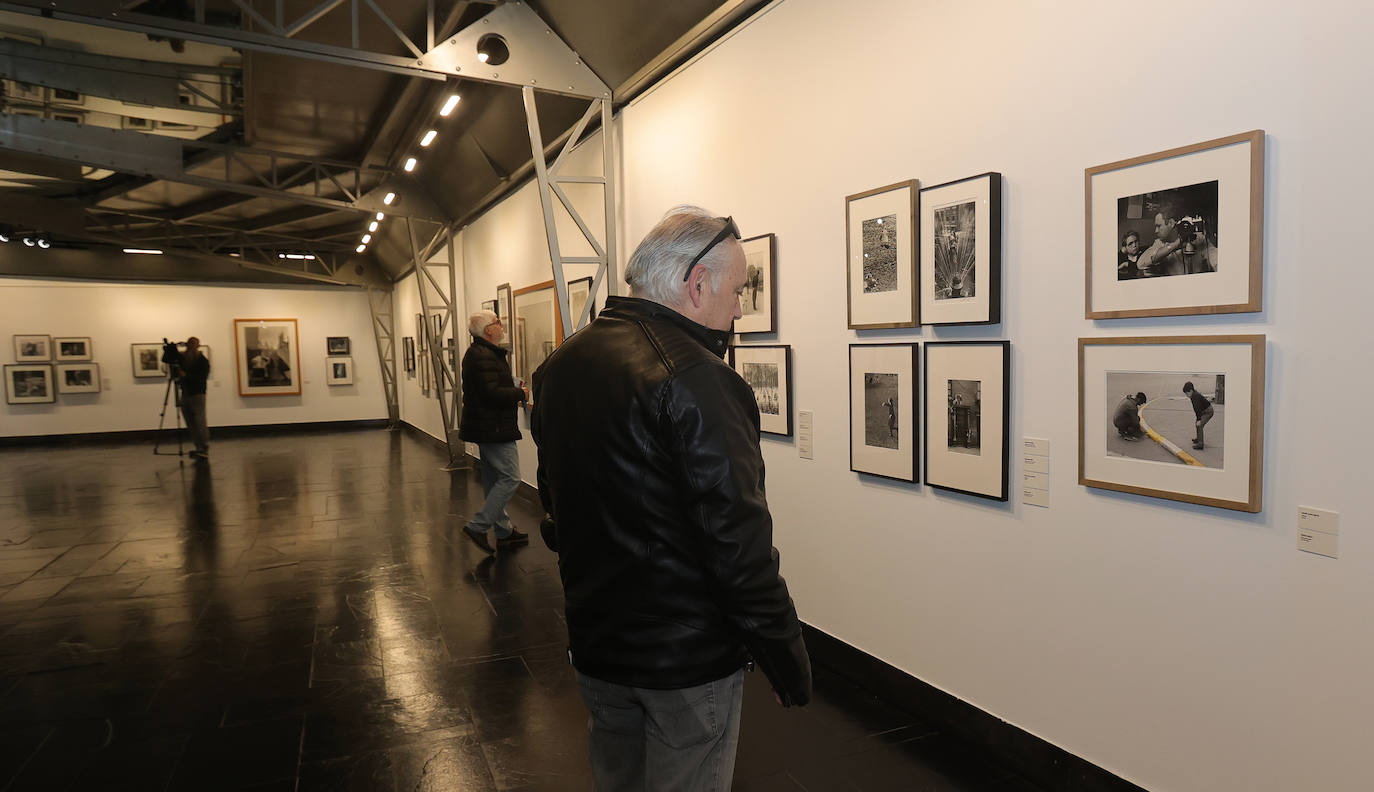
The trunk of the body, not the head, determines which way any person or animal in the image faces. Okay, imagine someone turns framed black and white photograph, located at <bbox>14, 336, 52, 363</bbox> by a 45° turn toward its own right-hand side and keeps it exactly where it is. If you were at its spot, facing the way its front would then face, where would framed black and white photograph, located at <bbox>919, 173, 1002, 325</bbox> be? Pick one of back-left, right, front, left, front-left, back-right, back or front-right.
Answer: front-left

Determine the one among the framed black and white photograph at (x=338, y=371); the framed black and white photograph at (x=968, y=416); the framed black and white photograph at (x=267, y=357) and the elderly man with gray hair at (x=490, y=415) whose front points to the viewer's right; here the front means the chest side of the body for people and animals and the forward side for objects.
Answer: the elderly man with gray hair

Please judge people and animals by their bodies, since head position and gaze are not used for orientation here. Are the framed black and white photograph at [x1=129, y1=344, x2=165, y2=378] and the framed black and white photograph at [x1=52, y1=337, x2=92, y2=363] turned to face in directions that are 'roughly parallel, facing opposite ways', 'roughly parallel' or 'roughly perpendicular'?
roughly parallel

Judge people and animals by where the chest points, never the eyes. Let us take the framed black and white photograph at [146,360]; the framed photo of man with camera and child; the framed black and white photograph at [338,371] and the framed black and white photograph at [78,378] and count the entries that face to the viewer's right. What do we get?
0

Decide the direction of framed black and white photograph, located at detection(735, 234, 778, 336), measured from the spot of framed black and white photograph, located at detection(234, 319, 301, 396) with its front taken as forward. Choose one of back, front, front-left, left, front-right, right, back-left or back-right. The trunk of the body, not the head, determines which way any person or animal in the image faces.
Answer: front

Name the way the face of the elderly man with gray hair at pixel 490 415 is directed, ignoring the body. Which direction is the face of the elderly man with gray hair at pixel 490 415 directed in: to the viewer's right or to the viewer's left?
to the viewer's right

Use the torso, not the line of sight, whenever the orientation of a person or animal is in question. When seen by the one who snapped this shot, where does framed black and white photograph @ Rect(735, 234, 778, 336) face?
facing the viewer and to the left of the viewer

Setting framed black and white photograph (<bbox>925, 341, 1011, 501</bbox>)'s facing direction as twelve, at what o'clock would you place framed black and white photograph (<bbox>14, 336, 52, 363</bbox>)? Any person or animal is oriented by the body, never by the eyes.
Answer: framed black and white photograph (<bbox>14, 336, 52, 363</bbox>) is roughly at 2 o'clock from framed black and white photograph (<bbox>925, 341, 1011, 501</bbox>).

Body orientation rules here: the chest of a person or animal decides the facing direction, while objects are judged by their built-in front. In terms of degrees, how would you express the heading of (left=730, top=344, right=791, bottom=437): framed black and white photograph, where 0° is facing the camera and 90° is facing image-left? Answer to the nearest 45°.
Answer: approximately 45°

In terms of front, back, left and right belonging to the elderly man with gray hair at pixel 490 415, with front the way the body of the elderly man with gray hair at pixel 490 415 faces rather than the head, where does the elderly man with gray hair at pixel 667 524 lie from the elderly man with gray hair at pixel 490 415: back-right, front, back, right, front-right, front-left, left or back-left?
right

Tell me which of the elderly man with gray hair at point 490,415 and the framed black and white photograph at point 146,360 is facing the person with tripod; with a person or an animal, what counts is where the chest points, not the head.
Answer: the framed black and white photograph

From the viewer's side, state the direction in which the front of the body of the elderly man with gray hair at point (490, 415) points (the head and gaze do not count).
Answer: to the viewer's right

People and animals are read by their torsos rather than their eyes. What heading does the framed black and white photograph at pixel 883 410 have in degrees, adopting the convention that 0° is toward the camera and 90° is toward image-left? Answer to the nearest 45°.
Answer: approximately 45°

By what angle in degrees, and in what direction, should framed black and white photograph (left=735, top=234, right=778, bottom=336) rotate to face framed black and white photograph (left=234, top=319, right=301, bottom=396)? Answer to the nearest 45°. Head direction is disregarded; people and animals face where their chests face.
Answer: approximately 90° to its right

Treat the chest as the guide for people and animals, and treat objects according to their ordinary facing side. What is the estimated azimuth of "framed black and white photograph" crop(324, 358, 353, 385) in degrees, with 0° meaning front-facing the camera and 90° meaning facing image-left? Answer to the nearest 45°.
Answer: approximately 0°

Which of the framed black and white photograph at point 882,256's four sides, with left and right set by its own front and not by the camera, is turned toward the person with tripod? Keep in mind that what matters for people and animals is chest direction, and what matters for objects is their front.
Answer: right

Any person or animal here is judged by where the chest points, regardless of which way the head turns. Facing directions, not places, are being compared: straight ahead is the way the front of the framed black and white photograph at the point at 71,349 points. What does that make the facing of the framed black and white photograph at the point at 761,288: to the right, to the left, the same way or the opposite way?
to the right

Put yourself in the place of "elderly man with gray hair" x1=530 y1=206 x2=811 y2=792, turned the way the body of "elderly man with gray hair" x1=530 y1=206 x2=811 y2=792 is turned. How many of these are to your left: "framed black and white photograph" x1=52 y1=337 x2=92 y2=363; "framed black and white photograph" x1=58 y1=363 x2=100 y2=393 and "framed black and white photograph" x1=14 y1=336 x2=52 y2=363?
3
